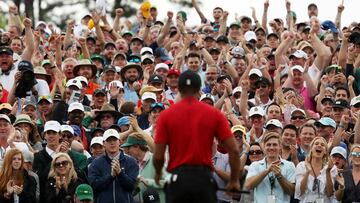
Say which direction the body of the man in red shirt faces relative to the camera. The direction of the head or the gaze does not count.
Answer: away from the camera

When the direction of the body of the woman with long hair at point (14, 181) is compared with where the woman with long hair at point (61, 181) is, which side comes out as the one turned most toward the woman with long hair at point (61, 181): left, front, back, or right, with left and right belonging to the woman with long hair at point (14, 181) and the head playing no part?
left

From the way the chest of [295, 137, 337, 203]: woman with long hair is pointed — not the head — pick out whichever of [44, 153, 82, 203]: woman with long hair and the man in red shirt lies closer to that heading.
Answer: the man in red shirt

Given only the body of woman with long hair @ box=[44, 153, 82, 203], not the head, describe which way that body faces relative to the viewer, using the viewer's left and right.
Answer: facing the viewer

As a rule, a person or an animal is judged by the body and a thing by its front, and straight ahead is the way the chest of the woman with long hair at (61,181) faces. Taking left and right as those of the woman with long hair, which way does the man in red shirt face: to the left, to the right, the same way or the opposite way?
the opposite way

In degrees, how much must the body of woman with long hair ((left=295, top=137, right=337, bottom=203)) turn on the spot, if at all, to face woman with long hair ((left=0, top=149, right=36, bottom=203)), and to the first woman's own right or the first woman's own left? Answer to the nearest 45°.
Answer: approximately 90° to the first woman's own right

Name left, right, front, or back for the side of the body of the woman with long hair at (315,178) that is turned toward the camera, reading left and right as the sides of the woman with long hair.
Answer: front

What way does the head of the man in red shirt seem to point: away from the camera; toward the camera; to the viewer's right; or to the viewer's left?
away from the camera

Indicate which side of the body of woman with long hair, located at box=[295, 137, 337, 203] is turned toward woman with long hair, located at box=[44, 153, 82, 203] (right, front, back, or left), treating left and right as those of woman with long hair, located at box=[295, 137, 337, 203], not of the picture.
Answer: right

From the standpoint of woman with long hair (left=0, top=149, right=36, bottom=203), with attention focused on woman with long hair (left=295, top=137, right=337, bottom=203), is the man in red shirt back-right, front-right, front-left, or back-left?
front-right

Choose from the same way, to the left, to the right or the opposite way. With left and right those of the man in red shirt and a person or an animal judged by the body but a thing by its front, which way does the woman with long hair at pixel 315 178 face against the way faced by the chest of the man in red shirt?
the opposite way

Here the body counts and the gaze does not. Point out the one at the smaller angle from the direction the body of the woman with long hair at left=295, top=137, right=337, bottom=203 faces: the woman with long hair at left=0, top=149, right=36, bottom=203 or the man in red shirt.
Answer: the man in red shirt
